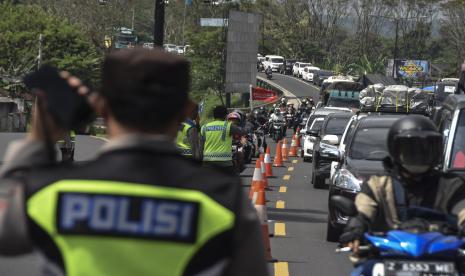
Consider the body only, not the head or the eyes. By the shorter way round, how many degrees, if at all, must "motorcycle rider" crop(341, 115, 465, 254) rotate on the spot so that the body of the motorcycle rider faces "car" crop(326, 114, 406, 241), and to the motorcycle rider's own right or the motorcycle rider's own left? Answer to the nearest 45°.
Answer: approximately 180°

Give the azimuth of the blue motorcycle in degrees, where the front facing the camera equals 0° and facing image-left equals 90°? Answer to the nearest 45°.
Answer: approximately 0°

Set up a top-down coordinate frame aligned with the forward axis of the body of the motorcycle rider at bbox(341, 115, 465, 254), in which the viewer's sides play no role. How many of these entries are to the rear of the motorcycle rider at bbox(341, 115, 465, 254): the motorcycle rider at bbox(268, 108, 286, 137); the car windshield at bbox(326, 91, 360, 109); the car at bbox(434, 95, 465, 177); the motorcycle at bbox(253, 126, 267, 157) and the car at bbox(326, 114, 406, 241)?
5

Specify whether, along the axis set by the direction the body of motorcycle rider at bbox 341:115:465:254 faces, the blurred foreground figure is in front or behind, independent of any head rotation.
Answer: in front

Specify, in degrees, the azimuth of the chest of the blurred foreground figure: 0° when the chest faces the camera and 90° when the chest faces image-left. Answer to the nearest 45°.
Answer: approximately 180°

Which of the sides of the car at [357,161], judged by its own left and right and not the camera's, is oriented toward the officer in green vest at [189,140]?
right

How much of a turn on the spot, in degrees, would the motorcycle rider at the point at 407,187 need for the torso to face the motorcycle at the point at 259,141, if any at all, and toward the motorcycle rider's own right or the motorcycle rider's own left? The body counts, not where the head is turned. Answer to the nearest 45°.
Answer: approximately 180°

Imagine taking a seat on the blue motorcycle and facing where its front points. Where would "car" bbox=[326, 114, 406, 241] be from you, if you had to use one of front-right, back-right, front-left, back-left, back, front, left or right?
back

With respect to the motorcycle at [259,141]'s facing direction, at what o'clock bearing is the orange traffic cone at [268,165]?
The orange traffic cone is roughly at 12 o'clock from the motorcycle.

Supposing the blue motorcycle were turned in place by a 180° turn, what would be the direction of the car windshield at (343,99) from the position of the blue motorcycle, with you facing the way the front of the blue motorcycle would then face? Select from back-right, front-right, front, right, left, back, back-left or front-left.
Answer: front

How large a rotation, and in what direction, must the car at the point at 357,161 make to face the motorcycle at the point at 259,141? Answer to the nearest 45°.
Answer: approximately 180°
